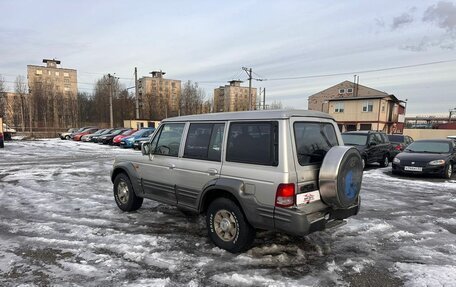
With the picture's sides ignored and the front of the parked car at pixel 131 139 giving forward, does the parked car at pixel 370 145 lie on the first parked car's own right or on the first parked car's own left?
on the first parked car's own left

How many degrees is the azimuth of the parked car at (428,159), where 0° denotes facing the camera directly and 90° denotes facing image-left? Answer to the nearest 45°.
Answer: approximately 45°

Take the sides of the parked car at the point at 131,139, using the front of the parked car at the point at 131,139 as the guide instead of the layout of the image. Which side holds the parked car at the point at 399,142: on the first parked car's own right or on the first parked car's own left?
on the first parked car's own left

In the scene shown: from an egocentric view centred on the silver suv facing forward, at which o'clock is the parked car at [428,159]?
The parked car is roughly at 3 o'clock from the silver suv.

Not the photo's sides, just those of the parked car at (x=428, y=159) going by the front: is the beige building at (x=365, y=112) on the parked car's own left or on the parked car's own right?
on the parked car's own right

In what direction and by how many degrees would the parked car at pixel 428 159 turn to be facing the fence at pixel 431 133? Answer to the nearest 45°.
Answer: approximately 135° to its right

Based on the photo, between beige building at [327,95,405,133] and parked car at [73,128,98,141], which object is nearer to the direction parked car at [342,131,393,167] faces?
the parked car

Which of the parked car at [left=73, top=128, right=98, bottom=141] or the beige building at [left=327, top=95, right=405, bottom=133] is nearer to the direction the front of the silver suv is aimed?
the parked car

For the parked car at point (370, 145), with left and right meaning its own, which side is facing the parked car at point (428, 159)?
left

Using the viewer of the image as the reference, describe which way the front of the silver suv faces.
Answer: facing away from the viewer and to the left of the viewer

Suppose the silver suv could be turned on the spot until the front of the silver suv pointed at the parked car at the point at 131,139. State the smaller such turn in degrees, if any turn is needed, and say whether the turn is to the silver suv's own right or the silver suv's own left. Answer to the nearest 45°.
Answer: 0° — it already faces it

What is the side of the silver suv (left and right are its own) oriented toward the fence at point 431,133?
right
